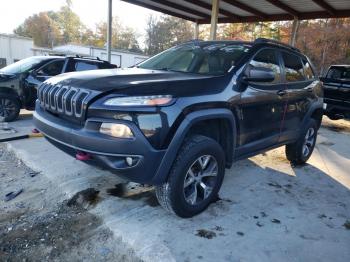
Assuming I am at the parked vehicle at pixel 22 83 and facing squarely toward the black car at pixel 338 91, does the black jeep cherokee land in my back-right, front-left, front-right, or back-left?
front-right

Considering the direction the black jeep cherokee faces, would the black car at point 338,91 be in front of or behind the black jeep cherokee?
behind

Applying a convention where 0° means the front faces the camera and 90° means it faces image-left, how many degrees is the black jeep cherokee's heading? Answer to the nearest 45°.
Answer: approximately 45°

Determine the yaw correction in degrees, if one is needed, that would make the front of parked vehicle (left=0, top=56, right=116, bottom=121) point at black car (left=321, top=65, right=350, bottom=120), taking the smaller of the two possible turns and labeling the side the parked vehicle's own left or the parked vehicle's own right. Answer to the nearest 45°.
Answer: approximately 135° to the parked vehicle's own left

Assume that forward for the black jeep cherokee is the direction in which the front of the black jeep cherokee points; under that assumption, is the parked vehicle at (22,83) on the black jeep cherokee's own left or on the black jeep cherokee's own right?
on the black jeep cherokee's own right

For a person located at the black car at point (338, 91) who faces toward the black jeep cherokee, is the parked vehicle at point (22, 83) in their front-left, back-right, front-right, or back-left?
front-right

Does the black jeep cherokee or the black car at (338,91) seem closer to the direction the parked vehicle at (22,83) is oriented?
the black jeep cherokee

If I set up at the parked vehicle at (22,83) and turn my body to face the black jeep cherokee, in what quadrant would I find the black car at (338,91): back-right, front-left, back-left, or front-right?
front-left
